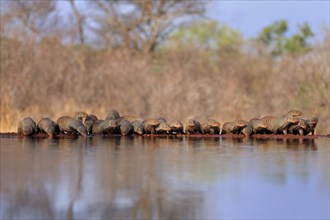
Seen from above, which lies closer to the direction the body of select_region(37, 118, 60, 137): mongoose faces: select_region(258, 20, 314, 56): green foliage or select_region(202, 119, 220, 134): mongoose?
the mongoose

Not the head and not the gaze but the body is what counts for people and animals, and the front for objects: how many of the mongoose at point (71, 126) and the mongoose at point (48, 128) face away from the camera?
0

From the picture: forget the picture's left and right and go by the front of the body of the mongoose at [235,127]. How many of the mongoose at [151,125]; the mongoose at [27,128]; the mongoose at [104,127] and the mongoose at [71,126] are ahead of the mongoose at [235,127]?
0

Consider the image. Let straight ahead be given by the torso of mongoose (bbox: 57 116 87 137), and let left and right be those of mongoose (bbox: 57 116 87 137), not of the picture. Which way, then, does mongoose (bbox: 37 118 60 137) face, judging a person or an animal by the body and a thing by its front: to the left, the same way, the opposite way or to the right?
the same way

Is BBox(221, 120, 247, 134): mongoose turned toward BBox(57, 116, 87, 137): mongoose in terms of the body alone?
no

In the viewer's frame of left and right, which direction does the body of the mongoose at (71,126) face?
facing the viewer and to the right of the viewer

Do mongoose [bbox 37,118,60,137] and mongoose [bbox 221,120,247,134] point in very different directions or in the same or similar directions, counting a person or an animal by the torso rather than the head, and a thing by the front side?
same or similar directions

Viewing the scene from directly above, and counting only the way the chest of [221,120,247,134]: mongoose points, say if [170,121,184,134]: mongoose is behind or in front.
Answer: behind

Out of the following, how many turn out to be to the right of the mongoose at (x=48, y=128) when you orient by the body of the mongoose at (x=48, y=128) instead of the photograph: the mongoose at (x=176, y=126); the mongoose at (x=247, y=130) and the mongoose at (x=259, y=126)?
0

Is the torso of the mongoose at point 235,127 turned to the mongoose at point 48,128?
no

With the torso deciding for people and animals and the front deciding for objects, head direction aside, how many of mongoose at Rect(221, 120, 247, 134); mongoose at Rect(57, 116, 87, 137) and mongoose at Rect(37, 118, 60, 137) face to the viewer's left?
0

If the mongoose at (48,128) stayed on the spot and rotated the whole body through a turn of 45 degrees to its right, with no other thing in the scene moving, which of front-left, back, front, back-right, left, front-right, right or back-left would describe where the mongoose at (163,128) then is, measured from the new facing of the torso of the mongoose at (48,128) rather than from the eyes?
left
